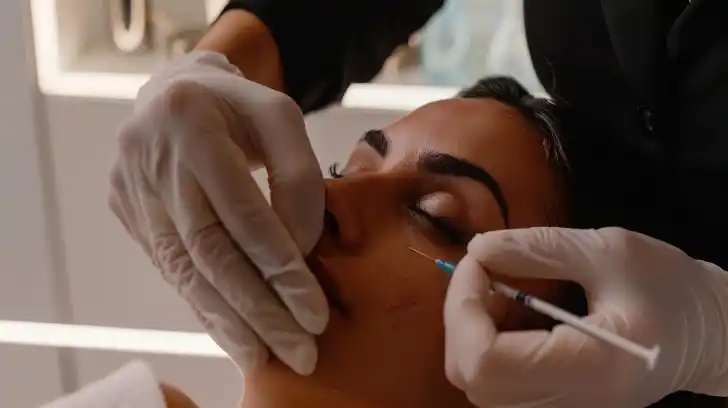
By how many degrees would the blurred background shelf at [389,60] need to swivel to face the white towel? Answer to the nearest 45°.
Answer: approximately 45° to its right

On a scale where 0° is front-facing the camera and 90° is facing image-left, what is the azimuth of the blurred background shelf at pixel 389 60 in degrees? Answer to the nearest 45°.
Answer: approximately 0°
